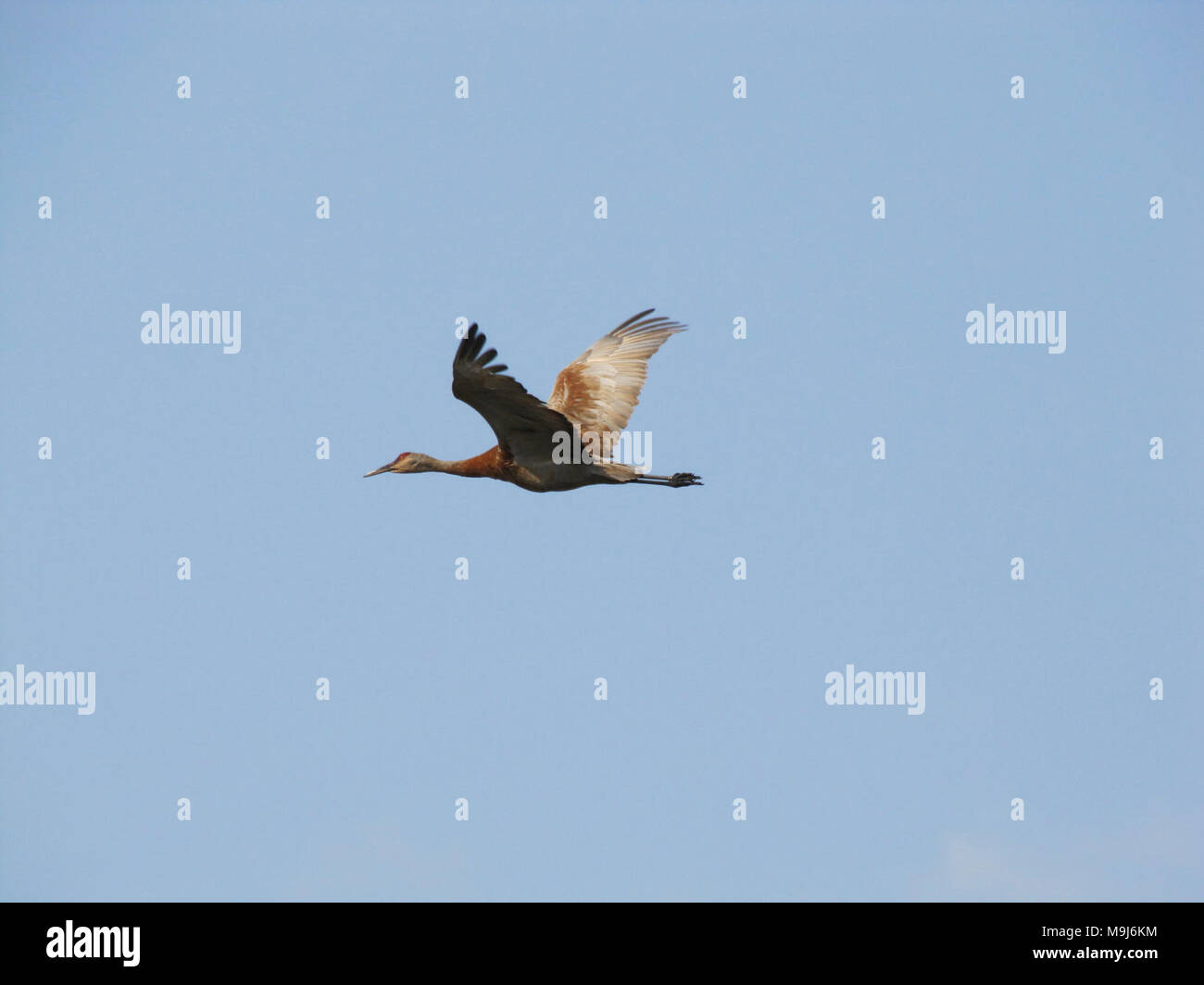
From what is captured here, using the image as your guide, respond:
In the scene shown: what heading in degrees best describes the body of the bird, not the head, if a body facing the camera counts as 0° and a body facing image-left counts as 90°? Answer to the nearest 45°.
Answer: approximately 90°
